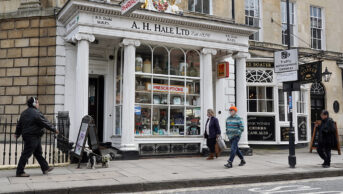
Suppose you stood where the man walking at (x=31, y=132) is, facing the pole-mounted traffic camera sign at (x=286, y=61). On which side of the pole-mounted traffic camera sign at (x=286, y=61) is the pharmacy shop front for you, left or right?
left

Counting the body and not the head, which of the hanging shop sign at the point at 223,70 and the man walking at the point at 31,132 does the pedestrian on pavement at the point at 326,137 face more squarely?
the man walking

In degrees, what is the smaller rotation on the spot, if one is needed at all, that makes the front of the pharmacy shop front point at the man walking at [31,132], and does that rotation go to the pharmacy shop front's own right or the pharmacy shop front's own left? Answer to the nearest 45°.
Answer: approximately 90° to the pharmacy shop front's own right

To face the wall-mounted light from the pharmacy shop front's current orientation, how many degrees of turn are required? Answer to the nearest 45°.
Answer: approximately 90° to its left

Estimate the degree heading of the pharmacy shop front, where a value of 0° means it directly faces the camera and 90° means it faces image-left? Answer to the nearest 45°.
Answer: approximately 315°

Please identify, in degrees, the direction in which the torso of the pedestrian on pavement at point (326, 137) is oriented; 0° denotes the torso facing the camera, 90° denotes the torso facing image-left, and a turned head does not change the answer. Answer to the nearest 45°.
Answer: approximately 45°
